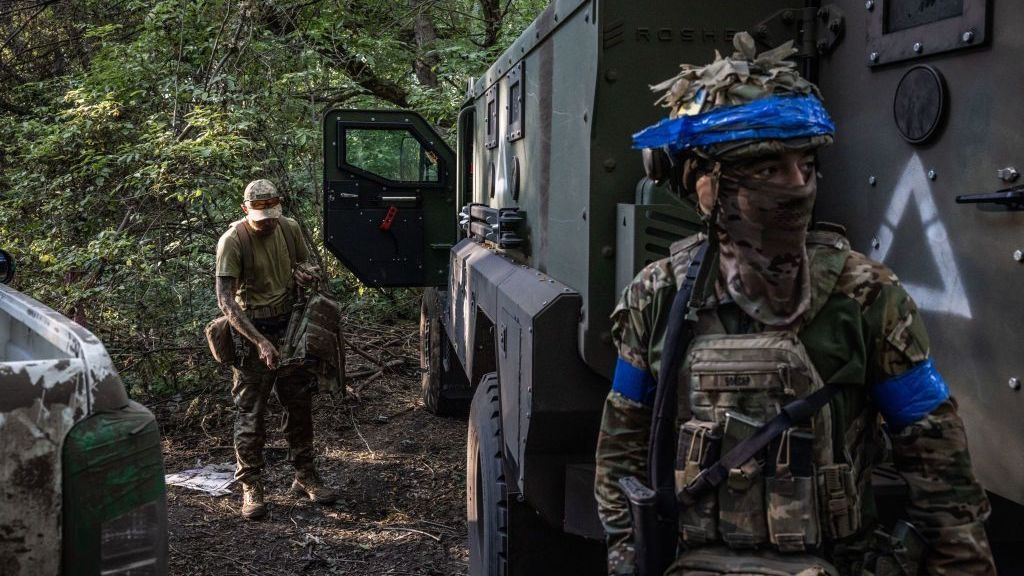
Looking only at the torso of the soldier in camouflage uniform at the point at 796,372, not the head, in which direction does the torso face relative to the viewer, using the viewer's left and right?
facing the viewer

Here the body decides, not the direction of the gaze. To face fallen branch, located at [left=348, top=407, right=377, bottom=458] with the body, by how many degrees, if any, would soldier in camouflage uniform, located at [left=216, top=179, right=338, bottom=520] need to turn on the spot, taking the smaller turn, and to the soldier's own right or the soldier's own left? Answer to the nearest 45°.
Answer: approximately 90° to the soldier's own left

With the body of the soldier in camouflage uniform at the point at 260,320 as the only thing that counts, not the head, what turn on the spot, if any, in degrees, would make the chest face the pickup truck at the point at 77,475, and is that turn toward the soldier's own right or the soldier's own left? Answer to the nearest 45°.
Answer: approximately 45° to the soldier's own right

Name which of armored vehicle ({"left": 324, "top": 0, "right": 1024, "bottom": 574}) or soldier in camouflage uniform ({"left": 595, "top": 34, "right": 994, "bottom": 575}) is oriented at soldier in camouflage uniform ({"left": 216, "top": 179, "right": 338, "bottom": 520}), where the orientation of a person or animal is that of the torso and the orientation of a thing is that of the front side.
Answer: the armored vehicle

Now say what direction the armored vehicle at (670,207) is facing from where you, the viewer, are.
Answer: facing away from the viewer and to the left of the viewer

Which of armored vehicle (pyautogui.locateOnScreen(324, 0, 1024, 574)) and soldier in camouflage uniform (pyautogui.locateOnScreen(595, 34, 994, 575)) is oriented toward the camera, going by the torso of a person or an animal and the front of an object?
the soldier in camouflage uniform

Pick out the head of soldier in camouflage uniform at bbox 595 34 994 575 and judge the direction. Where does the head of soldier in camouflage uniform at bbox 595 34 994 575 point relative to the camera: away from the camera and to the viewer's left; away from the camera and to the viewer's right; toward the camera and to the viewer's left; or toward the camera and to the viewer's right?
toward the camera and to the viewer's right

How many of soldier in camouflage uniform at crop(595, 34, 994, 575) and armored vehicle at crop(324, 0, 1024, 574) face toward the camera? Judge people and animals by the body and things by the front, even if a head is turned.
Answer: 1
